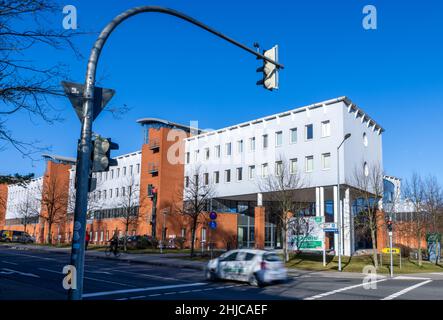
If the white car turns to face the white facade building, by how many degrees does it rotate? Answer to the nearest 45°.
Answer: approximately 45° to its right

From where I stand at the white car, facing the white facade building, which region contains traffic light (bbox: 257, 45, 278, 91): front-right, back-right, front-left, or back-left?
back-right

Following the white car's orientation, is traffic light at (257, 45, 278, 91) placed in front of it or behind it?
behind

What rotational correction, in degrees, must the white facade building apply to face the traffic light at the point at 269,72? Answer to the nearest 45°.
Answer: approximately 45° to its left

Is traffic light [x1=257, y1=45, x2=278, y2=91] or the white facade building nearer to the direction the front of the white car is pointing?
the white facade building

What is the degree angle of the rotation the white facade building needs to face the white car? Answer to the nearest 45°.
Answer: approximately 45° to its left

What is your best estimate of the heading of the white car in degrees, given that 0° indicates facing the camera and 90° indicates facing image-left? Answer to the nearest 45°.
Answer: approximately 135°

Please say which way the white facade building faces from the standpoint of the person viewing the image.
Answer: facing the viewer and to the left of the viewer

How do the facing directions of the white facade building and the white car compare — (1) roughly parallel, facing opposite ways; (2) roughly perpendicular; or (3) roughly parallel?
roughly perpendicular

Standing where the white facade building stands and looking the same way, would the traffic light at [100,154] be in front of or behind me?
in front
